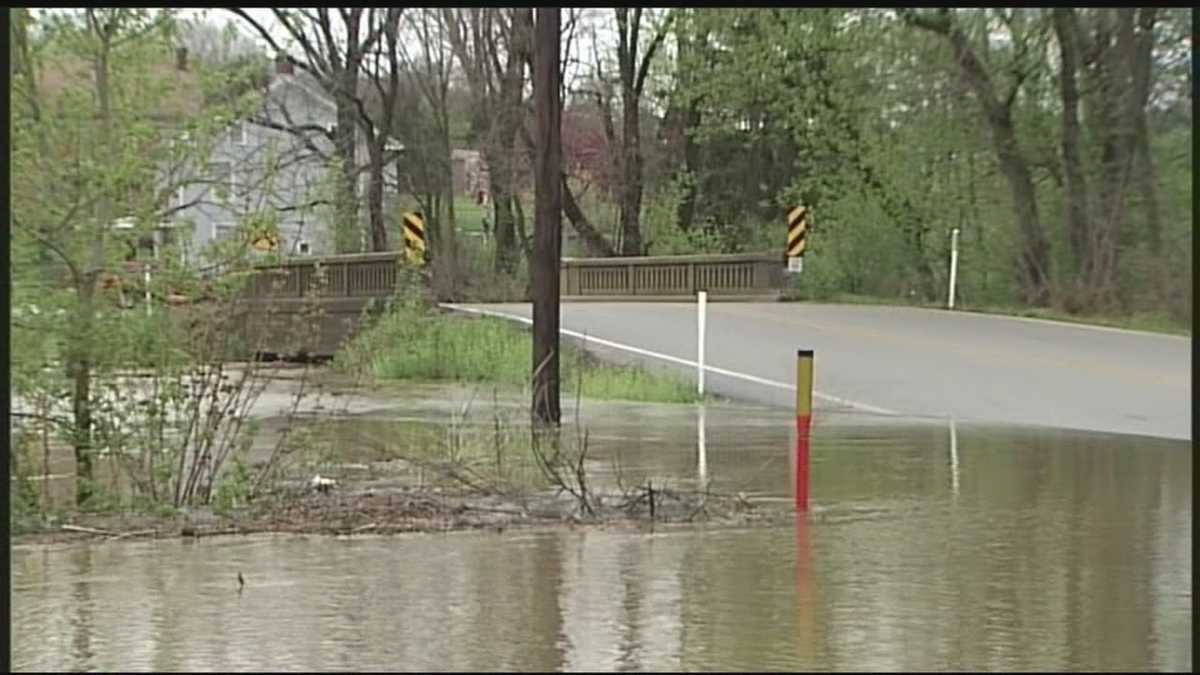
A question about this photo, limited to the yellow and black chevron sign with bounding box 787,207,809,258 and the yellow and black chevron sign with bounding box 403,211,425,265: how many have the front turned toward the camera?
2

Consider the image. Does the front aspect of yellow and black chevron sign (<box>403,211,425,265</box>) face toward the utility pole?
yes

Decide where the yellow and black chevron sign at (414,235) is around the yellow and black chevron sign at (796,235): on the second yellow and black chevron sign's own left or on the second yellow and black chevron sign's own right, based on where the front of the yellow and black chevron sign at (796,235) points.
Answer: on the second yellow and black chevron sign's own right

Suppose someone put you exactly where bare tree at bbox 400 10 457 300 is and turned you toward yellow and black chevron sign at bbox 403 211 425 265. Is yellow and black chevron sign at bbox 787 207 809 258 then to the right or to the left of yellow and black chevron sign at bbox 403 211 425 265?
left

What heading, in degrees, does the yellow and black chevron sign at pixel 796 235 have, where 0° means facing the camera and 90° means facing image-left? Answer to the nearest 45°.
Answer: approximately 0°
